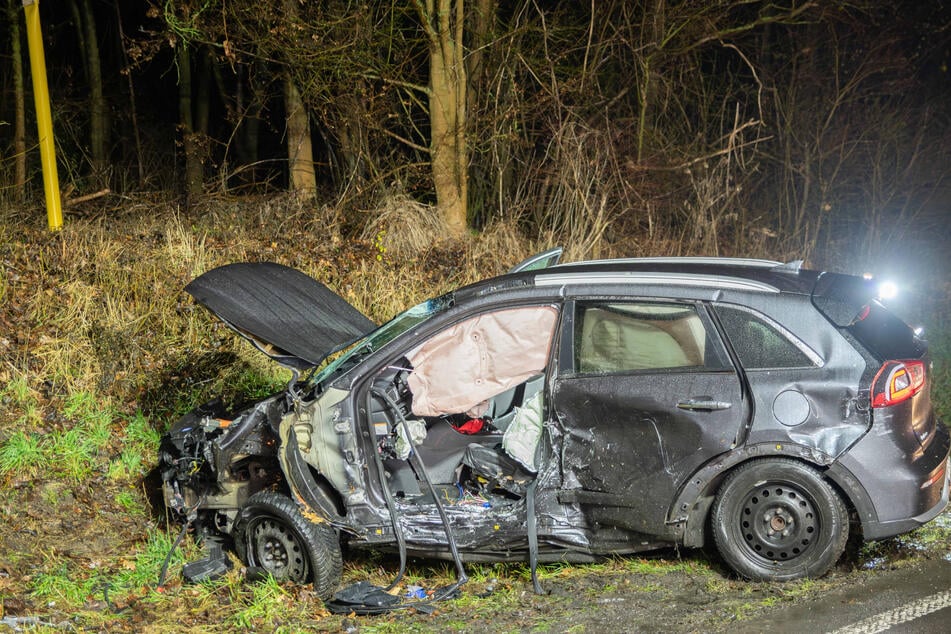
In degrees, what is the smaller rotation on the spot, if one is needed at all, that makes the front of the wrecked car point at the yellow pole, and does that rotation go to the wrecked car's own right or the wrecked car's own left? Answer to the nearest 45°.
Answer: approximately 45° to the wrecked car's own right

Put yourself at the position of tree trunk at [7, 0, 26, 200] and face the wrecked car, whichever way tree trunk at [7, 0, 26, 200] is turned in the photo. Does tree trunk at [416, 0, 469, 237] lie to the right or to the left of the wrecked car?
left

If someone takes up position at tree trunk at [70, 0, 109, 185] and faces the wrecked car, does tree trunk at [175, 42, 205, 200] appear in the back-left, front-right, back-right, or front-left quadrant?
front-left

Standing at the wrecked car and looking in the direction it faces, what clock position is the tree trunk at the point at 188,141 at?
The tree trunk is roughly at 2 o'clock from the wrecked car.

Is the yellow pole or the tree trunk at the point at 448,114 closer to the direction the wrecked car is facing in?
the yellow pole

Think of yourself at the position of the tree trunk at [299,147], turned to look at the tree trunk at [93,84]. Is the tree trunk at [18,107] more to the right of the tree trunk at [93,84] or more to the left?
left

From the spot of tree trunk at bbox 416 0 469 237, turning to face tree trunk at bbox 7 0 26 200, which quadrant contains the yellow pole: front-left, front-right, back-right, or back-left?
front-left

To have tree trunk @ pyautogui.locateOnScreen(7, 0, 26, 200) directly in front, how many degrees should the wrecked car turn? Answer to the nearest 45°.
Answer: approximately 45° to its right

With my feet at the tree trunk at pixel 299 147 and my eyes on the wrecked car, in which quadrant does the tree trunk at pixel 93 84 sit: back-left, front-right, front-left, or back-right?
back-right

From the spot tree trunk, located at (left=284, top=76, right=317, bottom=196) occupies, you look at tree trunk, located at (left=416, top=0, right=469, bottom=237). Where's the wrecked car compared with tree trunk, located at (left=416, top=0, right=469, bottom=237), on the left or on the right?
right

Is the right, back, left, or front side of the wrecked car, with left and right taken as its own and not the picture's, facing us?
left

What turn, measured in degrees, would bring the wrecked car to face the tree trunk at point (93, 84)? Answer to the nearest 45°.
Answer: approximately 45° to its right

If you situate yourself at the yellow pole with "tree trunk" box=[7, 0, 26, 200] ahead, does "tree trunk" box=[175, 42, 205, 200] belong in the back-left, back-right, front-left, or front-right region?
front-right

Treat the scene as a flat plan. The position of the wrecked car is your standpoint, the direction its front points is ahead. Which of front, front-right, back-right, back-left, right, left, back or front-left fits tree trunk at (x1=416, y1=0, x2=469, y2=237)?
right
